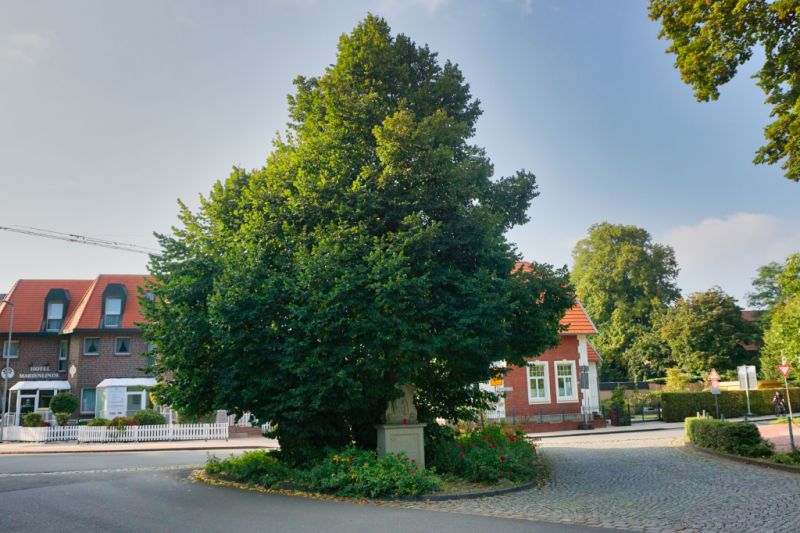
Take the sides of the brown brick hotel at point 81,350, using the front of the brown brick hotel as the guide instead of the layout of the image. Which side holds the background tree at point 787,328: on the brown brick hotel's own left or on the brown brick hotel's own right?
on the brown brick hotel's own left

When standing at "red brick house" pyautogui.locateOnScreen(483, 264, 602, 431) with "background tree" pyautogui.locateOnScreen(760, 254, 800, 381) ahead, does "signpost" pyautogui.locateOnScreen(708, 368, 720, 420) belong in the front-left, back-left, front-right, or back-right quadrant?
front-right

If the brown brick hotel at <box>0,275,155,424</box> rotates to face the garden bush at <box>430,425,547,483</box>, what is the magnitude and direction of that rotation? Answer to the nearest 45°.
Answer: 0° — it already faces it

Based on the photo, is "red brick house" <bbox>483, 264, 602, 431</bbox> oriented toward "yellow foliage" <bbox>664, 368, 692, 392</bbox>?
no

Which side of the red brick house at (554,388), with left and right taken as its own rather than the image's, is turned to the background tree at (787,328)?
left

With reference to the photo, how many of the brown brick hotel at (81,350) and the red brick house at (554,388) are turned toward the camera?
2

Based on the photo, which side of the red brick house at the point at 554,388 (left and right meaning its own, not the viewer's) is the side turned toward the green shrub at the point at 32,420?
right

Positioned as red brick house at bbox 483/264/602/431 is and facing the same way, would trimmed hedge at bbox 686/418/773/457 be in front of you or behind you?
in front

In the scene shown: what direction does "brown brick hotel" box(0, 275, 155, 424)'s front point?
toward the camera

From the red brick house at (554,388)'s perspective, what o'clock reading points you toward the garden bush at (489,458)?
The garden bush is roughly at 12 o'clock from the red brick house.

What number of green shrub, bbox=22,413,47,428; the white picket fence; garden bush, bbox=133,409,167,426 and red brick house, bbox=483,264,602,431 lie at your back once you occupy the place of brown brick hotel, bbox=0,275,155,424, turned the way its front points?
0

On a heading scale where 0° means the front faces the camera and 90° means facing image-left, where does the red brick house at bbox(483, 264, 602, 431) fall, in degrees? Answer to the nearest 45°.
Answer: approximately 0°

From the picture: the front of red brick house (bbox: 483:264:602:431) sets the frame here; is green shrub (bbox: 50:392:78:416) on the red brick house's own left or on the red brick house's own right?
on the red brick house's own right
